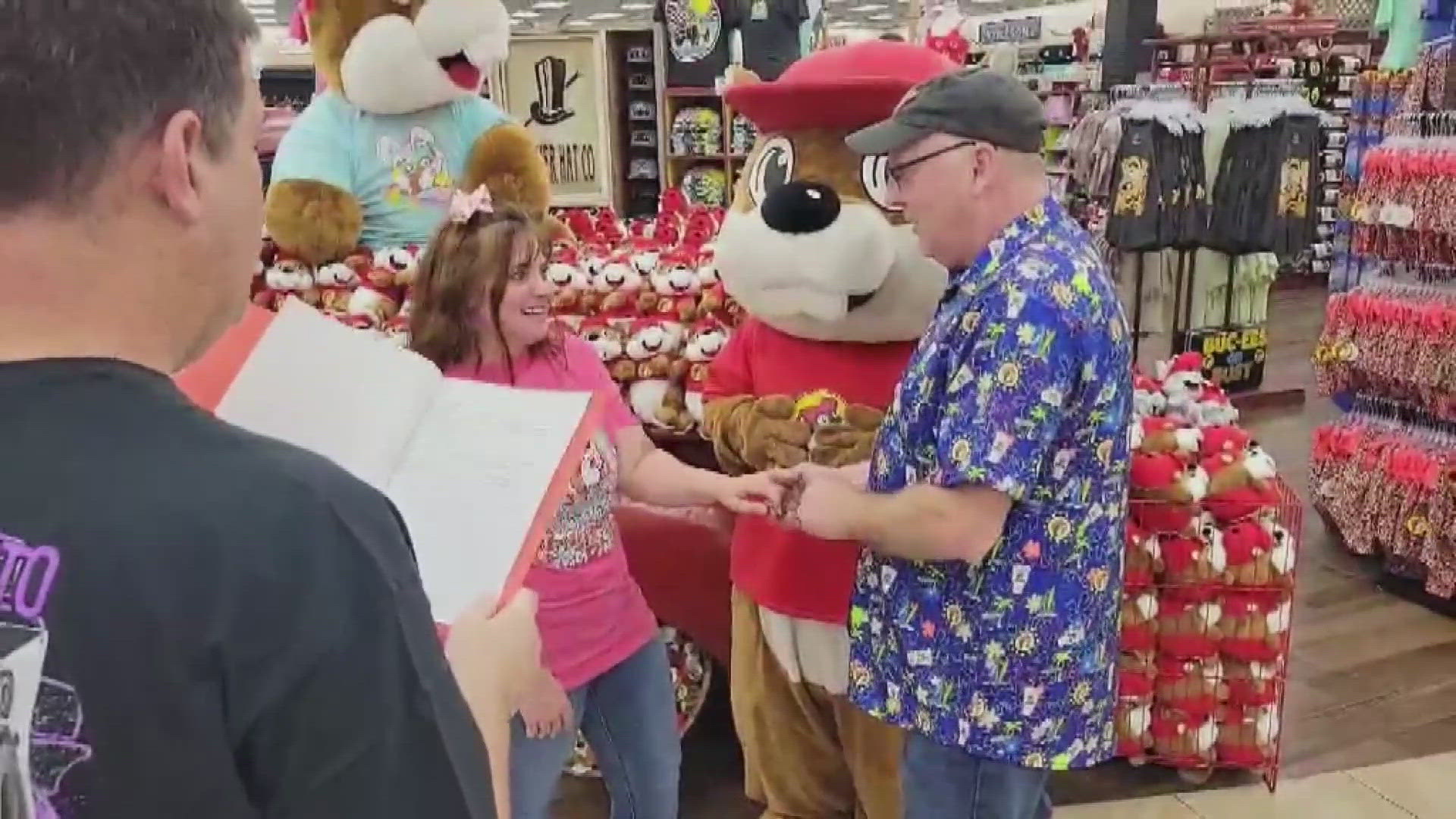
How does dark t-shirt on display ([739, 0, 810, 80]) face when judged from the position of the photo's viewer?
facing the viewer

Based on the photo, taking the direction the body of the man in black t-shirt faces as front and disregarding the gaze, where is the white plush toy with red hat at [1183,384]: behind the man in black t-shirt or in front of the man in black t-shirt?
in front

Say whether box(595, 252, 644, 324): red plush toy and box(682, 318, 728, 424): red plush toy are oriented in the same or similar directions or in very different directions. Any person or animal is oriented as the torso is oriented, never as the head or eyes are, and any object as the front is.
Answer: same or similar directions

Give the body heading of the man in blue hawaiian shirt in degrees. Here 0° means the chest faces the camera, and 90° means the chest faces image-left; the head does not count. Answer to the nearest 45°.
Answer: approximately 90°

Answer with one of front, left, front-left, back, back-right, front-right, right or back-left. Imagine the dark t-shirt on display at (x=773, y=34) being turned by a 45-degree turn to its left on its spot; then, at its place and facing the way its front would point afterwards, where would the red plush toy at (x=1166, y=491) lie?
front-right

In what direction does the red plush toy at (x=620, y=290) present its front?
toward the camera

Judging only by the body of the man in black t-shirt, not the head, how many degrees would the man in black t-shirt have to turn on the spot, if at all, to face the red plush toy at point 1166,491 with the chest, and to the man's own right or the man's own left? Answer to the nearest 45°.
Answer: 0° — they already face it

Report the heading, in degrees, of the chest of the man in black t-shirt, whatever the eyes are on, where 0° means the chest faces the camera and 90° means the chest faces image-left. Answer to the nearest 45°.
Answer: approximately 225°

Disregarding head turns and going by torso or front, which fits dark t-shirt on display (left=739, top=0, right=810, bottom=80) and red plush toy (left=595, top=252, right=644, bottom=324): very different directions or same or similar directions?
same or similar directions

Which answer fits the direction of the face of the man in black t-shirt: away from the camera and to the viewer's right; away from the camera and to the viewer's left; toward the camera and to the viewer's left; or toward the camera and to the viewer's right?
away from the camera and to the viewer's right

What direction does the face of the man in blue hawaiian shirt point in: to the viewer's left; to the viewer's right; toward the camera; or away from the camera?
to the viewer's left

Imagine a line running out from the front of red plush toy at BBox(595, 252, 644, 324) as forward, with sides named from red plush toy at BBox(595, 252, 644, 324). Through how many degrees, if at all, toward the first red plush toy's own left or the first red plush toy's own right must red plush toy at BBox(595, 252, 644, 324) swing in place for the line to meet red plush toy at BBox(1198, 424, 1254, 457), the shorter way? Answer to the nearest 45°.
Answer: approximately 90° to the first red plush toy's own left

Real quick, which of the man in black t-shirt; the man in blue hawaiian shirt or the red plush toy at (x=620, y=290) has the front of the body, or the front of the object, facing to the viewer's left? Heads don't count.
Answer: the man in blue hawaiian shirt

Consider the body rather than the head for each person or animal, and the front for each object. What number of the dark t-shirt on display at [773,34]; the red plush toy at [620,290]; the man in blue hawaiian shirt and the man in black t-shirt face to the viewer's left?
1

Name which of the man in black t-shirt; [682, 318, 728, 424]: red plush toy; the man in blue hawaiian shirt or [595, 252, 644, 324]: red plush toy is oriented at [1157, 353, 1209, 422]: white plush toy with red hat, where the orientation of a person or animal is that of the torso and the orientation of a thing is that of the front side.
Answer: the man in black t-shirt

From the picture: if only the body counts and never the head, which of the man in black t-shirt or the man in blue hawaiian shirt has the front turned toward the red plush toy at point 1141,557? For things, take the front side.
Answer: the man in black t-shirt
